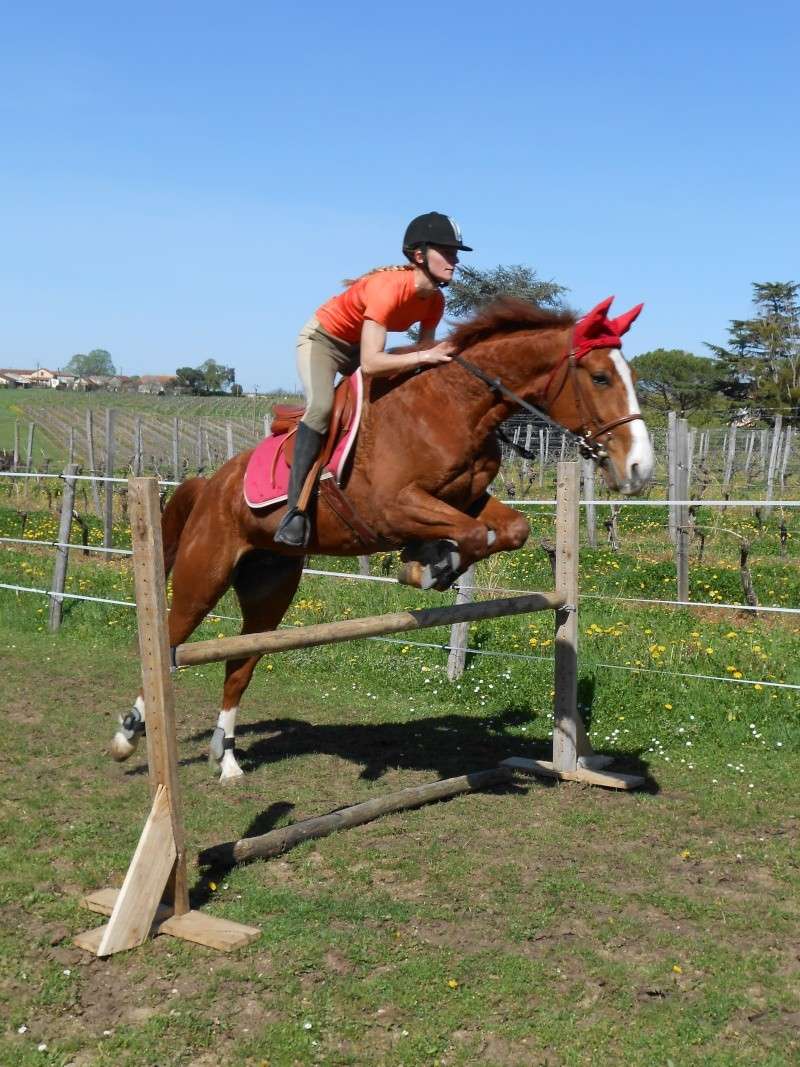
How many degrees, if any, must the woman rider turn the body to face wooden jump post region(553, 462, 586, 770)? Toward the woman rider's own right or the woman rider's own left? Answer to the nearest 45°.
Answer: approximately 90° to the woman rider's own left

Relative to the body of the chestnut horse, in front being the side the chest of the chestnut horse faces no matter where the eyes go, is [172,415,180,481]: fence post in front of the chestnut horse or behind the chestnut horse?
behind

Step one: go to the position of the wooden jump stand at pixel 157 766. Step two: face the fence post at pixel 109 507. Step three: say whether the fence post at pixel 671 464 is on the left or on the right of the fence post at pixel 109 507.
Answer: right

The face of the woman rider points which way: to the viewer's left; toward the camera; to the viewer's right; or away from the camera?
to the viewer's right

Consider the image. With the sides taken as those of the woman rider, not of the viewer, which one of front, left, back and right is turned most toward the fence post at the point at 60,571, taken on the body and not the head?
back

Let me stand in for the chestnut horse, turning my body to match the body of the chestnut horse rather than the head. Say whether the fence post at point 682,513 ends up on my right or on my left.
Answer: on my left

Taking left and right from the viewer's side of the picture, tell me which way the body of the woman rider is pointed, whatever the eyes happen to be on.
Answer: facing the viewer and to the right of the viewer
